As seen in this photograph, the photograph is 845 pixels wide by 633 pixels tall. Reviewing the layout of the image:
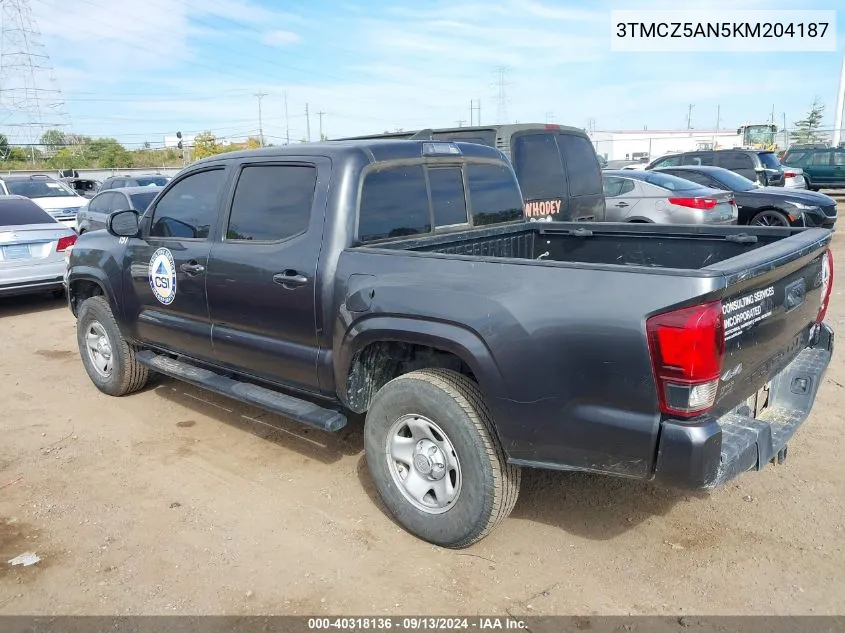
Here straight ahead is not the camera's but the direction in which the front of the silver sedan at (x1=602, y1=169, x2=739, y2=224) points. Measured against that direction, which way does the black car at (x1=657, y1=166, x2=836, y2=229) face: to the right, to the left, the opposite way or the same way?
the opposite way

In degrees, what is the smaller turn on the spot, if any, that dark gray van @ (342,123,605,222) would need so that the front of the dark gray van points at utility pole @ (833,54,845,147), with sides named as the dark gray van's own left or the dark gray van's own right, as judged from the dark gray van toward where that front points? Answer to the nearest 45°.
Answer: approximately 90° to the dark gray van's own right

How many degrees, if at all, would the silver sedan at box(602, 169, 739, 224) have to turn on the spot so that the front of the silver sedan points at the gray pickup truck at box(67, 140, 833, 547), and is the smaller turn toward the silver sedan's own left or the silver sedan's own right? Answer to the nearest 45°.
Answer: approximately 135° to the silver sedan's own left

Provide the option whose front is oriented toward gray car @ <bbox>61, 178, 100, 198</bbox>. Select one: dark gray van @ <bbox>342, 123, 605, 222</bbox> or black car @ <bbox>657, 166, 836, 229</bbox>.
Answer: the dark gray van

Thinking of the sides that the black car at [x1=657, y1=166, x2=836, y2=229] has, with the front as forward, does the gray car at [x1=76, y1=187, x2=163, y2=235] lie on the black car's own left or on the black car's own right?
on the black car's own right

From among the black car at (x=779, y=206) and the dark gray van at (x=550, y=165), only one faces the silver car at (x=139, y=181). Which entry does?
the dark gray van

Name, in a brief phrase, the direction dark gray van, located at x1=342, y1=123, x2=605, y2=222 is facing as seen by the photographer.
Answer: facing away from the viewer and to the left of the viewer

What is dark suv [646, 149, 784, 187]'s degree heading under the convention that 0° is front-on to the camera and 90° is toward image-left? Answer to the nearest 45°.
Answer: approximately 135°

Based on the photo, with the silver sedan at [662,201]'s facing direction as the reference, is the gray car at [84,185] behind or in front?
in front

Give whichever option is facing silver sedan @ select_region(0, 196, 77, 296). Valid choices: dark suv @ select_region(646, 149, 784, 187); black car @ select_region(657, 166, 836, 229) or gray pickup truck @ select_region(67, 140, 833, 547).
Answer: the gray pickup truck
